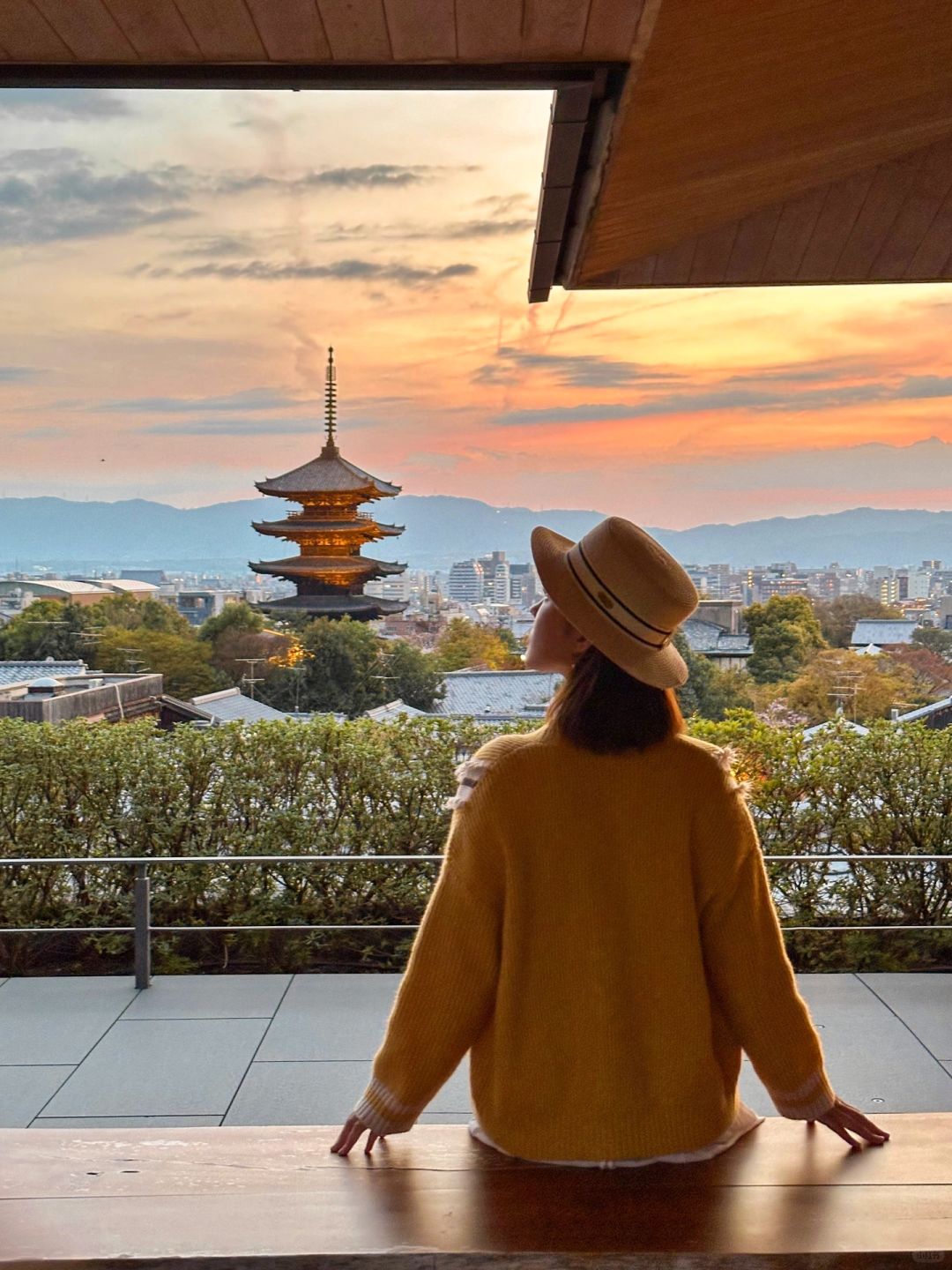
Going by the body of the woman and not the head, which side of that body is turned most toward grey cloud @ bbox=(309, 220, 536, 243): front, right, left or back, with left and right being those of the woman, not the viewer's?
front

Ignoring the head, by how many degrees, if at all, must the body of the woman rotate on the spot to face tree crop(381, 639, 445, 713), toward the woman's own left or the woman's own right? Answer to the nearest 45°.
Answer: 0° — they already face it

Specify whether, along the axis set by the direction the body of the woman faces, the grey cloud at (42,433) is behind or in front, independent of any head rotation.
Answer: in front

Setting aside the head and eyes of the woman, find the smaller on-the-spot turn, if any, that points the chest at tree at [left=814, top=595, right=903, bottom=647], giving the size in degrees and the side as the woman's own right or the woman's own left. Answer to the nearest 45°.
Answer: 0° — they already face it

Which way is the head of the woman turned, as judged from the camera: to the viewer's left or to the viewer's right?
to the viewer's left

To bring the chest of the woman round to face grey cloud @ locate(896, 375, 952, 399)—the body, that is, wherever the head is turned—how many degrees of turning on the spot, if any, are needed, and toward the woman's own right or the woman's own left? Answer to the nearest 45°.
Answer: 0° — they already face it

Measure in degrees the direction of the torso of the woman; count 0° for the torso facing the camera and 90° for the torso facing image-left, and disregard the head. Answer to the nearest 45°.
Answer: approximately 180°

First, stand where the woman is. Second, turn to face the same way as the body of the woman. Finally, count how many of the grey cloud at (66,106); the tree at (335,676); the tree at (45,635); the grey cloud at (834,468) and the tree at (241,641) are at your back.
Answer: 0

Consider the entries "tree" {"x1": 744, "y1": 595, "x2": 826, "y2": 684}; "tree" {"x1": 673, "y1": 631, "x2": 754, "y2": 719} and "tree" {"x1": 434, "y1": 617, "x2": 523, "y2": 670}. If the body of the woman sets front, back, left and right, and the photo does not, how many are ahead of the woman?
3

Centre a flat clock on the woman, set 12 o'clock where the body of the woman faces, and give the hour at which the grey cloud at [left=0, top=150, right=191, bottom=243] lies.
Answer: The grey cloud is roughly at 11 o'clock from the woman.

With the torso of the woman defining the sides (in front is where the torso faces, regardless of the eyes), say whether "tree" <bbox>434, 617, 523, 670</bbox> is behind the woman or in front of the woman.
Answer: in front

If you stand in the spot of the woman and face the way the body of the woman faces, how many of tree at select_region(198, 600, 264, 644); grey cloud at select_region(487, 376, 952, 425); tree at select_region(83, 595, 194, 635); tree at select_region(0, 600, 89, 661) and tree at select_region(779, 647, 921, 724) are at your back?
0
